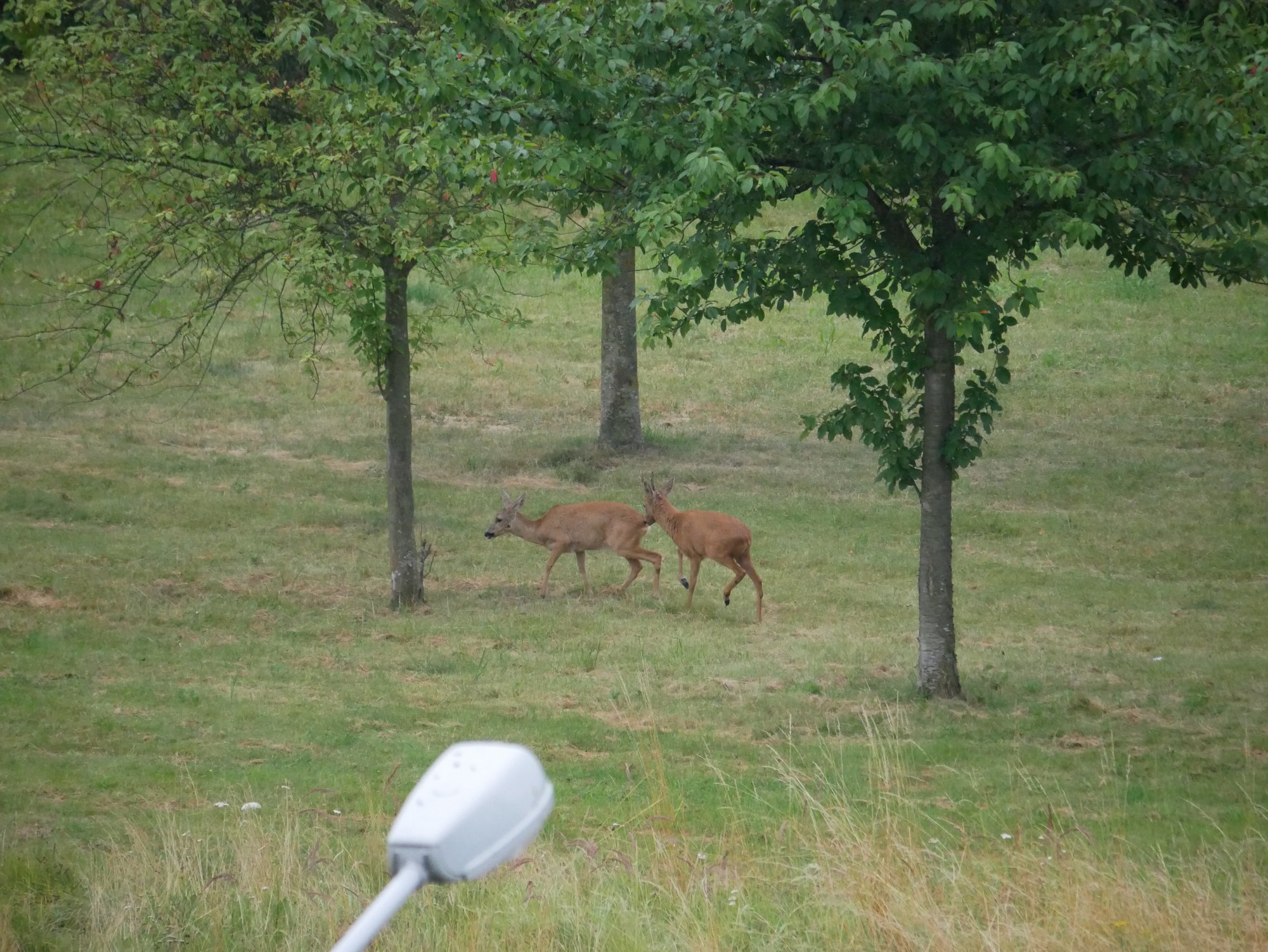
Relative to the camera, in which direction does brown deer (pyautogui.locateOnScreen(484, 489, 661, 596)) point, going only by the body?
to the viewer's left

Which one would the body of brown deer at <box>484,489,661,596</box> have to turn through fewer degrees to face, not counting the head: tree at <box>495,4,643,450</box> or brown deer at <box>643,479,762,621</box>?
the tree

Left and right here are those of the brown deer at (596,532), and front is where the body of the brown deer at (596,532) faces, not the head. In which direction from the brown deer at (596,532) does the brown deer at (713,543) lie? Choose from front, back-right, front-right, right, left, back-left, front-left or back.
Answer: back-left
